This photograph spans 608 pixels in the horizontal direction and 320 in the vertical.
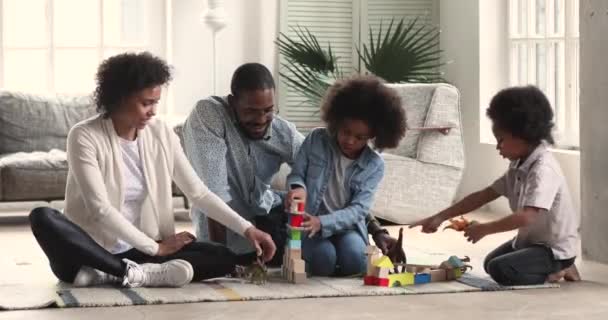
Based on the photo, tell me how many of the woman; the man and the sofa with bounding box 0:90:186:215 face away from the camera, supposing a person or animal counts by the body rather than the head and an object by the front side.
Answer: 0

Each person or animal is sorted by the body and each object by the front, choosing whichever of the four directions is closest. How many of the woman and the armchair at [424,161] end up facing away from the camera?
0

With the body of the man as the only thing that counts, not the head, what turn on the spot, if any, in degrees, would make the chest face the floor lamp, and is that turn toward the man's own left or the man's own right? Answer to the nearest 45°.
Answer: approximately 135° to the man's own left

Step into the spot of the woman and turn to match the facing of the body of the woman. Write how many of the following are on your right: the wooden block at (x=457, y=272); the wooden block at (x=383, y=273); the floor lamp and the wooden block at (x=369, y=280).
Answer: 0

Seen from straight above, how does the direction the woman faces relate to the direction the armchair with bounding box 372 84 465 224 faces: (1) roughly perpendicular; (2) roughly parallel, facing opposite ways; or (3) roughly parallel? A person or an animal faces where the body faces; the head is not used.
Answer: roughly perpendicular

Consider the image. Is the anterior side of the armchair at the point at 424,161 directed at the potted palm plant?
no

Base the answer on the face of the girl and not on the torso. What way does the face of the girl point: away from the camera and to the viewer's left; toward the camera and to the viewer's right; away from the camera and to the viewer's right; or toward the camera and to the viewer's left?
toward the camera and to the viewer's left

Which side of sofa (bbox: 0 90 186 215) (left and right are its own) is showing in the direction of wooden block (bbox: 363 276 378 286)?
front

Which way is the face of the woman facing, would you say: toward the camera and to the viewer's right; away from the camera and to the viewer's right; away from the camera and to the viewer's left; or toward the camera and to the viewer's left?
toward the camera and to the viewer's right

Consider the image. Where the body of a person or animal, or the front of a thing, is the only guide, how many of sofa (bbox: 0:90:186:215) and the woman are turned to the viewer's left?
0

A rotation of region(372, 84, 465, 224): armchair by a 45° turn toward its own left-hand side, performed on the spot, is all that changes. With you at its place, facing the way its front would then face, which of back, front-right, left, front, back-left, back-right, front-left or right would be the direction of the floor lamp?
back-right

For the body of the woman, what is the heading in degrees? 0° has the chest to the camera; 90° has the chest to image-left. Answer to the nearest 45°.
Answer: approximately 315°

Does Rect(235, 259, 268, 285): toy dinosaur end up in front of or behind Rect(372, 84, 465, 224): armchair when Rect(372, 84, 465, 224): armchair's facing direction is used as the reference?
in front

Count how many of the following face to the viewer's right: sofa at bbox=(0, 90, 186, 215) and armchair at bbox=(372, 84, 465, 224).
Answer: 0

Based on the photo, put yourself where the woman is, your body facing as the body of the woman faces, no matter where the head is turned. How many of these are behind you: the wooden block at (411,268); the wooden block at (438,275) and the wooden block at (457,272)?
0

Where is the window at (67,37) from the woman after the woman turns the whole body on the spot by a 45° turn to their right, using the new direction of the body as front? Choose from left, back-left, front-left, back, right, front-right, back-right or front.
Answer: back

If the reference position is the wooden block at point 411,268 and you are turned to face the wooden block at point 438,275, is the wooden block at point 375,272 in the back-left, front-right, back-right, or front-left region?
back-right

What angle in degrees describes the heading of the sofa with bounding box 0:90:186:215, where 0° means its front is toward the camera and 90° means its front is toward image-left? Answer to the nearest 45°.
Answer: approximately 0°

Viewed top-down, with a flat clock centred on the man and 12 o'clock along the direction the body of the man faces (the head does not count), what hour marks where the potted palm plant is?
The potted palm plant is roughly at 8 o'clock from the man.
